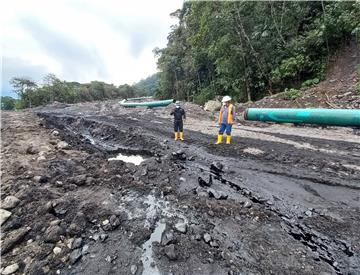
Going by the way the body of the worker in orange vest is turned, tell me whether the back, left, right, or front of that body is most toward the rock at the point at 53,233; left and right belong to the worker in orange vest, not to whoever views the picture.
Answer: front

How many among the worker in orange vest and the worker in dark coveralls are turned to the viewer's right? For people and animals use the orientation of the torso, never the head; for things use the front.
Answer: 0

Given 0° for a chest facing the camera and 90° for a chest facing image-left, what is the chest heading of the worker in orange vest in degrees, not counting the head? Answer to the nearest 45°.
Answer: approximately 45°

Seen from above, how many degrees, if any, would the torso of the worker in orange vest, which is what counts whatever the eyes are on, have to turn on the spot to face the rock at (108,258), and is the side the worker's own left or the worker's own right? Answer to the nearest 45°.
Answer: approximately 45° to the worker's own left

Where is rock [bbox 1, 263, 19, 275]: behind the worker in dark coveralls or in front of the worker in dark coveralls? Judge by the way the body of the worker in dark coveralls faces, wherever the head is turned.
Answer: in front

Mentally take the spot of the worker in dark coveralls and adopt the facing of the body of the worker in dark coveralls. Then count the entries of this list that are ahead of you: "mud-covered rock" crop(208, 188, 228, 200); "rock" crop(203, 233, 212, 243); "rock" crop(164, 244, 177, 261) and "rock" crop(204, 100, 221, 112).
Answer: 3

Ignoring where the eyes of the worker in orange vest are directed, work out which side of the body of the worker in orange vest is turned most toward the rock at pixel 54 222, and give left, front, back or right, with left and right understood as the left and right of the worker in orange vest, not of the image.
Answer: front

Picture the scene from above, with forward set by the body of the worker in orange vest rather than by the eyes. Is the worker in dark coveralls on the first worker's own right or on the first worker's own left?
on the first worker's own right

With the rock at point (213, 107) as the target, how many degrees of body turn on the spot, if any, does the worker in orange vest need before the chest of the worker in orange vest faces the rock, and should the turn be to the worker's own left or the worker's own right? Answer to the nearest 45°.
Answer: approximately 135° to the worker's own right

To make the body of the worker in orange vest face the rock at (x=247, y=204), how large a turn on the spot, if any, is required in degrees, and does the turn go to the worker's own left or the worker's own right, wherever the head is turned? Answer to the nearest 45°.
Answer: approximately 45° to the worker's own left

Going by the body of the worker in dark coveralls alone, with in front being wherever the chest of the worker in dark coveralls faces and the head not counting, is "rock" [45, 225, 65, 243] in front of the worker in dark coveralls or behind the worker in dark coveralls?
in front

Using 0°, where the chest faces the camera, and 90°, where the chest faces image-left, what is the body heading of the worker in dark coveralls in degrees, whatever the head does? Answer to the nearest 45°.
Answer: approximately 0°
